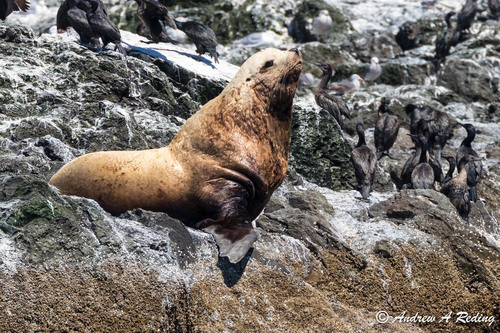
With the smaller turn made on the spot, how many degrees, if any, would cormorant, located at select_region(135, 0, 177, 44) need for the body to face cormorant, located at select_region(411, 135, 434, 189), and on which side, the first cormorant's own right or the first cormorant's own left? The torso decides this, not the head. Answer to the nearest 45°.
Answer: approximately 135° to the first cormorant's own left

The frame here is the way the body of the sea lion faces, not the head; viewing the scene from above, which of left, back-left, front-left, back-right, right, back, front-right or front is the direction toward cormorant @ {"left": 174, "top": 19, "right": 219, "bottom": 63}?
left

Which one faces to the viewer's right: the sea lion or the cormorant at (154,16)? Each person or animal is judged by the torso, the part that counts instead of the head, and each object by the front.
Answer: the sea lion

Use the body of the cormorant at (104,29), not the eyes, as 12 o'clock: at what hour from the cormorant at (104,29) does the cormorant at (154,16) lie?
the cormorant at (154,16) is roughly at 4 o'clock from the cormorant at (104,29).

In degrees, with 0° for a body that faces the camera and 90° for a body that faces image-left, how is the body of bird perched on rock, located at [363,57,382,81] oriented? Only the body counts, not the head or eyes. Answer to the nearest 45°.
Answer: approximately 315°
